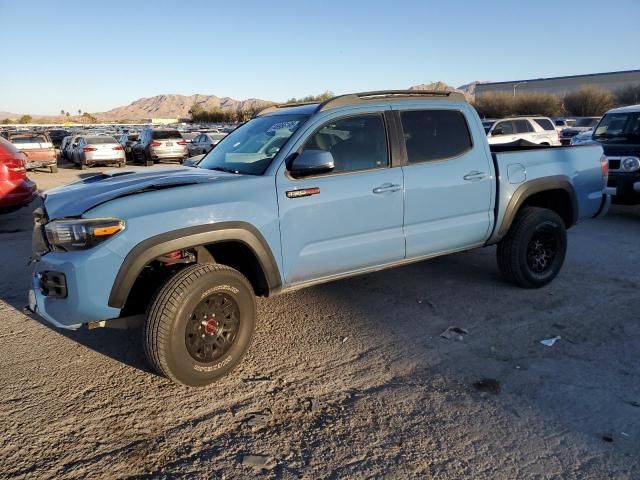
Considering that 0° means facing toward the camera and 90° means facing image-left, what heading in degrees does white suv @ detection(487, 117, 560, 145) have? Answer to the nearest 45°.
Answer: approximately 90°

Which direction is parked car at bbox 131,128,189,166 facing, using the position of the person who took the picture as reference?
facing away from the viewer and to the left of the viewer

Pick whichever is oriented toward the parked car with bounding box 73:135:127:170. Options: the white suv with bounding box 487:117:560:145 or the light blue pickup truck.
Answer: the white suv

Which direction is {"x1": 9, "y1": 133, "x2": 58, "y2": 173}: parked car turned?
away from the camera

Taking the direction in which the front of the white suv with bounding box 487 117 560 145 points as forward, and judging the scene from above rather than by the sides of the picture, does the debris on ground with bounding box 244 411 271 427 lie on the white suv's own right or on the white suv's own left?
on the white suv's own left

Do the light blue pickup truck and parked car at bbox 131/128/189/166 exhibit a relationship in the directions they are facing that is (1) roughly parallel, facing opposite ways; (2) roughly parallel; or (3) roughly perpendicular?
roughly perpendicular

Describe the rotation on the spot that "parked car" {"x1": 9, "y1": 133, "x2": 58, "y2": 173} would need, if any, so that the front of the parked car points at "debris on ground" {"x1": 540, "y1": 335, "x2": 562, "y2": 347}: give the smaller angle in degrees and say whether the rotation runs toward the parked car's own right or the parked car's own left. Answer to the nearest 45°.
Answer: approximately 180°

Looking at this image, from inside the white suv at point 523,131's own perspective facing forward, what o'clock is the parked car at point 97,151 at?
The parked car is roughly at 12 o'clock from the white suv.

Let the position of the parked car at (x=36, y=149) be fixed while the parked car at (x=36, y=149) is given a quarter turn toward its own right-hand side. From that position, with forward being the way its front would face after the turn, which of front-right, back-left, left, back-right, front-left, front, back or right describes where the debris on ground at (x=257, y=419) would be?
right

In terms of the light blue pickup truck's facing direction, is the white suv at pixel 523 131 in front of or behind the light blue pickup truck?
behind

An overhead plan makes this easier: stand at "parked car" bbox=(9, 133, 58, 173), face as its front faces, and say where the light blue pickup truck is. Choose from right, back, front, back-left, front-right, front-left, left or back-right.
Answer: back

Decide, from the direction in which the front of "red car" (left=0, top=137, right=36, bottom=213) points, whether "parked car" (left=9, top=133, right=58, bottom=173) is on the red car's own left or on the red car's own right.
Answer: on the red car's own right

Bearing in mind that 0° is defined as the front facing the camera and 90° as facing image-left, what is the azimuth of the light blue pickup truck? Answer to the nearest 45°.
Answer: approximately 45°

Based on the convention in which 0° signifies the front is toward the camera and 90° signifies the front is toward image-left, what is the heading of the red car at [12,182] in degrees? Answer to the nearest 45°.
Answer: approximately 135°
